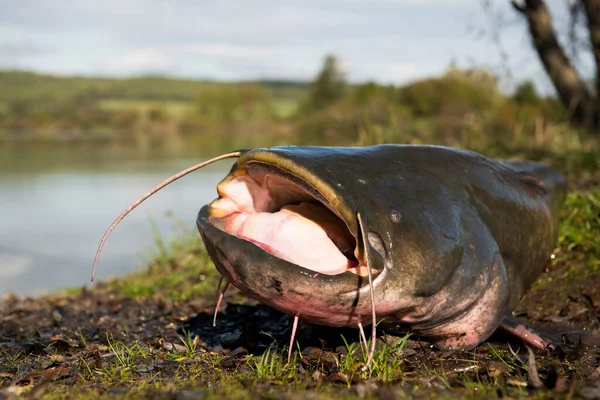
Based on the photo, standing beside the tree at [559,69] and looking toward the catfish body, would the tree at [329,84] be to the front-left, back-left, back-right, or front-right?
back-right

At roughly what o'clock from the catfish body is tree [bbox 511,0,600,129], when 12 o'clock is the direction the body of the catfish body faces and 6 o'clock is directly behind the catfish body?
The tree is roughly at 5 o'clock from the catfish body.

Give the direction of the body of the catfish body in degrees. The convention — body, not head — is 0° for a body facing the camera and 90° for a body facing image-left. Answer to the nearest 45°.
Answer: approximately 45°

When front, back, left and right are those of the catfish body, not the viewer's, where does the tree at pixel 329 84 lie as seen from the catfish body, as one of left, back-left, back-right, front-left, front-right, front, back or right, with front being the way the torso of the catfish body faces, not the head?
back-right
